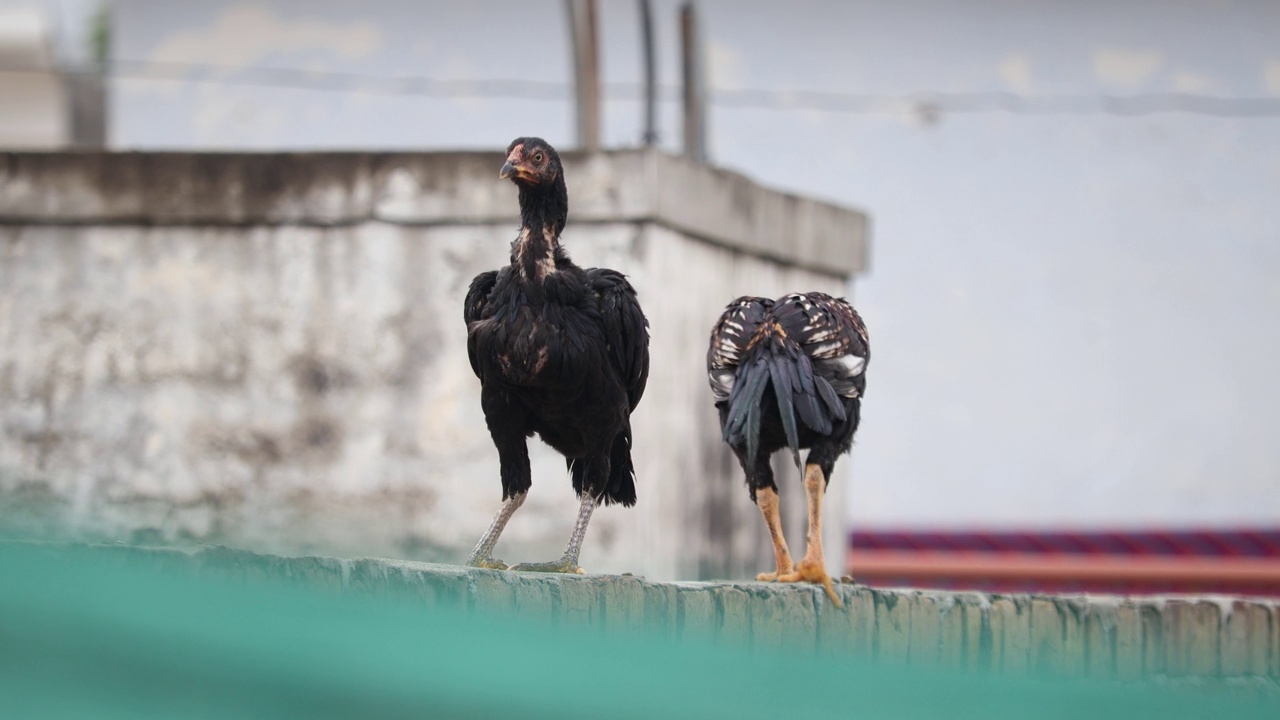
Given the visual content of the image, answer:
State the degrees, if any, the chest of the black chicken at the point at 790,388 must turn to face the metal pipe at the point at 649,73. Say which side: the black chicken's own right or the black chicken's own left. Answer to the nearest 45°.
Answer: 0° — it already faces it

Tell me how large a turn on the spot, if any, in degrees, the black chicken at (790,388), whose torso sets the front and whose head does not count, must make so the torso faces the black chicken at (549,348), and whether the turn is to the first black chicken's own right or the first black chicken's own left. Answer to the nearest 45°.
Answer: approximately 135° to the first black chicken's own left

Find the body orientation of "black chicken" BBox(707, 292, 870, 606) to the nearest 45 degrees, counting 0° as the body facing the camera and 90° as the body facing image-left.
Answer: approximately 180°

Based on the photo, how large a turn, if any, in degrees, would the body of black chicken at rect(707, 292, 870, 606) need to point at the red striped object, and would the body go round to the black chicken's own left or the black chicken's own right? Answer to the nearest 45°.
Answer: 0° — it already faces it

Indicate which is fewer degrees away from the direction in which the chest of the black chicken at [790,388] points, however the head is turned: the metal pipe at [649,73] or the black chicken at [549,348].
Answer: the metal pipe

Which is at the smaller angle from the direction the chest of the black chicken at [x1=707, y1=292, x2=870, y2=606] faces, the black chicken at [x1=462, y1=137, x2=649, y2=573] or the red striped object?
the red striped object
